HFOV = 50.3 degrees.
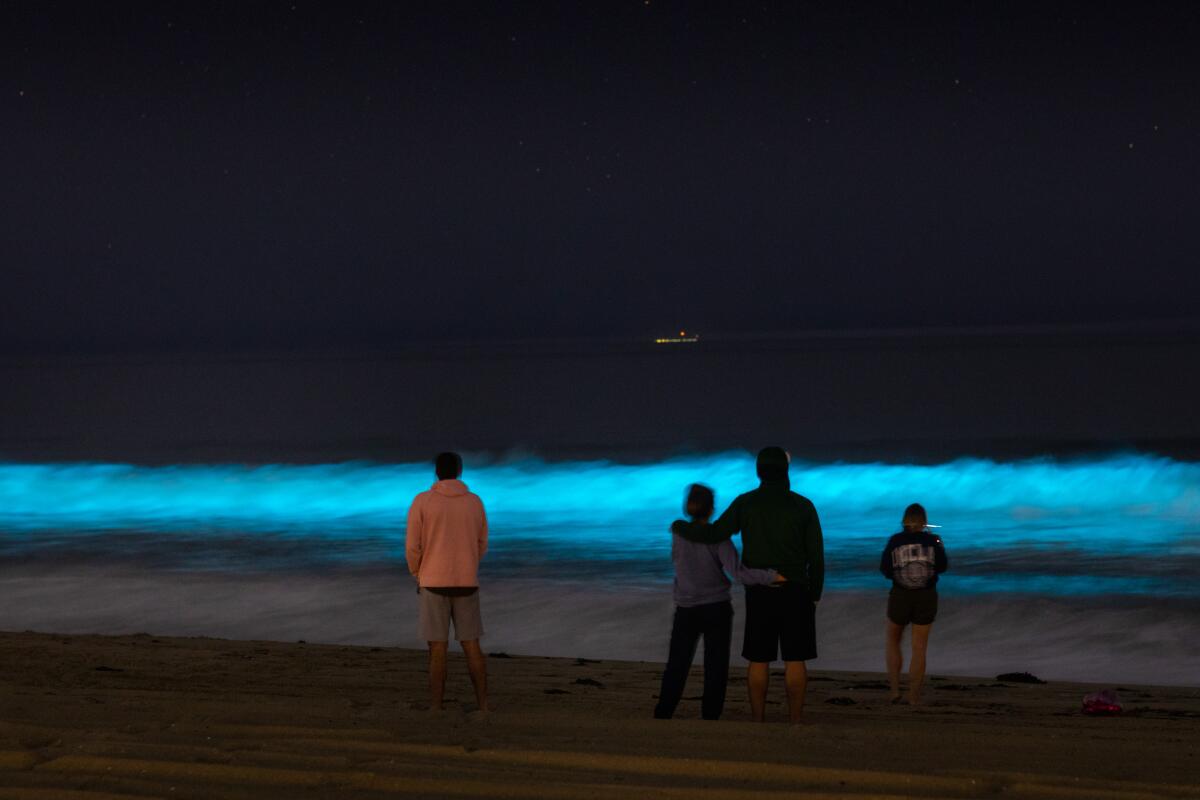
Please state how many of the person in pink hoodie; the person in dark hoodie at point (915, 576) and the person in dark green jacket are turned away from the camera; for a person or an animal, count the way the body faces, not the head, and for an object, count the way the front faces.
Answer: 3

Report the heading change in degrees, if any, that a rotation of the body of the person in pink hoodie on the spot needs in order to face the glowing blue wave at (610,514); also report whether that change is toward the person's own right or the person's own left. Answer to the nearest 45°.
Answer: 0° — they already face it

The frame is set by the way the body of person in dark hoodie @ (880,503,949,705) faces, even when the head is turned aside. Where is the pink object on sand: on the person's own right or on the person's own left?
on the person's own right

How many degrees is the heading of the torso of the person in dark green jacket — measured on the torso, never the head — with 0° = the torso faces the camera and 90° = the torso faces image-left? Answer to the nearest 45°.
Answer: approximately 180°

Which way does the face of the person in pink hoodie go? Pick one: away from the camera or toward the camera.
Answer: away from the camera

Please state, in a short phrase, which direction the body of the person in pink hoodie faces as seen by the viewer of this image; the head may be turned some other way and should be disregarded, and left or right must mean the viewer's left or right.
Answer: facing away from the viewer

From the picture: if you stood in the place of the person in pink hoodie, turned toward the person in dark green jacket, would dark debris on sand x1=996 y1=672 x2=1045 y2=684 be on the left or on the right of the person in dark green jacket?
left

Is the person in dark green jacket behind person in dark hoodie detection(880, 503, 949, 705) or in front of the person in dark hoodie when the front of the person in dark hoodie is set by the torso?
behind

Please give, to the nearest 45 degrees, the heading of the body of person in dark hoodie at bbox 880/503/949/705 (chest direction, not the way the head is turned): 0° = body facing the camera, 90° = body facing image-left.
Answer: approximately 180°

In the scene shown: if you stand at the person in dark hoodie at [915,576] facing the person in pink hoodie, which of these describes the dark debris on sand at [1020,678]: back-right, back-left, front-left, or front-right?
back-right

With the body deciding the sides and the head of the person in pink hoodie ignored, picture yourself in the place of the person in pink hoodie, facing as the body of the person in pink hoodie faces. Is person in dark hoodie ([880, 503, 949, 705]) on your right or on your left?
on your right

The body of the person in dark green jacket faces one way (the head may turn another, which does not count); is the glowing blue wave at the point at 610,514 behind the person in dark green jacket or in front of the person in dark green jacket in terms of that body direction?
in front

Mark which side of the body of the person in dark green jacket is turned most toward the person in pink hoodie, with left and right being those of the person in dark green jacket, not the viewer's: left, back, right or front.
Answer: left
